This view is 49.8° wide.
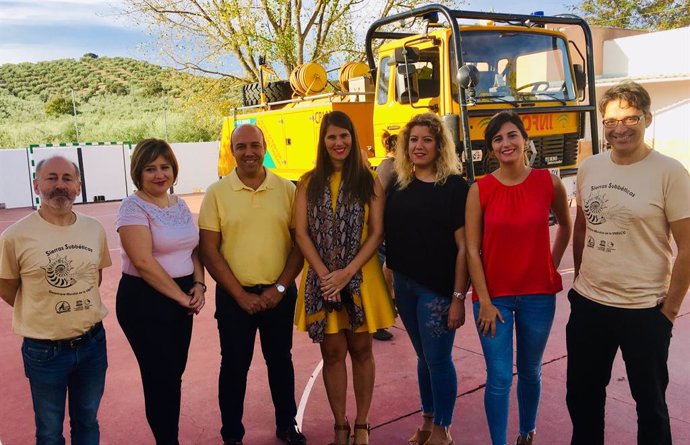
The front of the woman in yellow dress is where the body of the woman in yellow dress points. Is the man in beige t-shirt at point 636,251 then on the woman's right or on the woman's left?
on the woman's left

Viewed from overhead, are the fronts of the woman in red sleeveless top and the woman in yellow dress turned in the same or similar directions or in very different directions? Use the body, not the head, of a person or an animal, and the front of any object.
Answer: same or similar directions

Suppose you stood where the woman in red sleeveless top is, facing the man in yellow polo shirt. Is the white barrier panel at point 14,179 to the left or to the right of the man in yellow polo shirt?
right

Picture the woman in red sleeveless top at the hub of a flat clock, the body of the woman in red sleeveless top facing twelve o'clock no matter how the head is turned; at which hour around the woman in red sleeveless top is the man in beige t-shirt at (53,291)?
The man in beige t-shirt is roughly at 2 o'clock from the woman in red sleeveless top.

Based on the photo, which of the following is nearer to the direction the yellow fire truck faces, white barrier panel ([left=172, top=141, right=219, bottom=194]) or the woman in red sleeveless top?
the woman in red sleeveless top

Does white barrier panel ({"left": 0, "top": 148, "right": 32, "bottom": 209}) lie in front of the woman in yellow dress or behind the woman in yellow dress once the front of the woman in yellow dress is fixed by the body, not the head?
behind

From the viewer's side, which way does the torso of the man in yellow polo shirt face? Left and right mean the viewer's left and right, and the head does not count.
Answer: facing the viewer

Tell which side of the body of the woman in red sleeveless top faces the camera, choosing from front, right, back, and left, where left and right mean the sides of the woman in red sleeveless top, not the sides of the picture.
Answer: front

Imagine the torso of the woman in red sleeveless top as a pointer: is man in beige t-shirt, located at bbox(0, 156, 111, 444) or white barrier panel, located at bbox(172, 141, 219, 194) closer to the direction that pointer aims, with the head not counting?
the man in beige t-shirt

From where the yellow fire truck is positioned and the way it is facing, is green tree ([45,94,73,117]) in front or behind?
behind

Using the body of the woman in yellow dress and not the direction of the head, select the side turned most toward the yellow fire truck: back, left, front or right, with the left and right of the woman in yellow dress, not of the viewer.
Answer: back

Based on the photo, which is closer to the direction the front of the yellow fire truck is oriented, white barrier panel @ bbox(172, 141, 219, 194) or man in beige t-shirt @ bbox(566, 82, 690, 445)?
the man in beige t-shirt

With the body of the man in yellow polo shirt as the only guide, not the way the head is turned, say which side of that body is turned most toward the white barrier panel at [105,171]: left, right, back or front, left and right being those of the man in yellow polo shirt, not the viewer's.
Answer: back

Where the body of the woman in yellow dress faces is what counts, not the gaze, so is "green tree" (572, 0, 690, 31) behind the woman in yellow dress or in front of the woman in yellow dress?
behind
